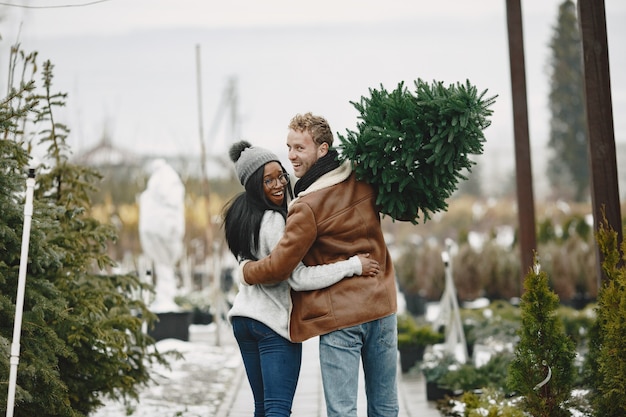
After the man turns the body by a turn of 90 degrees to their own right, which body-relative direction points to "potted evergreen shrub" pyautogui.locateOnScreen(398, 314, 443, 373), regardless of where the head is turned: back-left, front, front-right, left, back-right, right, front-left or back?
front-left

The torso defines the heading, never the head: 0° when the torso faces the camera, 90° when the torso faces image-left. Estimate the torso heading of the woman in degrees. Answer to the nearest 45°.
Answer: approximately 225°

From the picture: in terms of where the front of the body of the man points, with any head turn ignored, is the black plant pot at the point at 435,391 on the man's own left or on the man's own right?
on the man's own right

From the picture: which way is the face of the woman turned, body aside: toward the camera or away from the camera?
toward the camera

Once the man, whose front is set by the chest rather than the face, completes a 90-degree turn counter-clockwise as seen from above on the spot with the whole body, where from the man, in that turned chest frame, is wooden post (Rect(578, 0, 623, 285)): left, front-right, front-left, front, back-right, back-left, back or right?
back

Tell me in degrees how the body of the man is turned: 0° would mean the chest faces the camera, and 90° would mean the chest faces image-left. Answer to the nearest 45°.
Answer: approximately 135°

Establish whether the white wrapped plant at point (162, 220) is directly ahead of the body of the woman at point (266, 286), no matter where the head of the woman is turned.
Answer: no

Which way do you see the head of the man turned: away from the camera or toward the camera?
toward the camera
